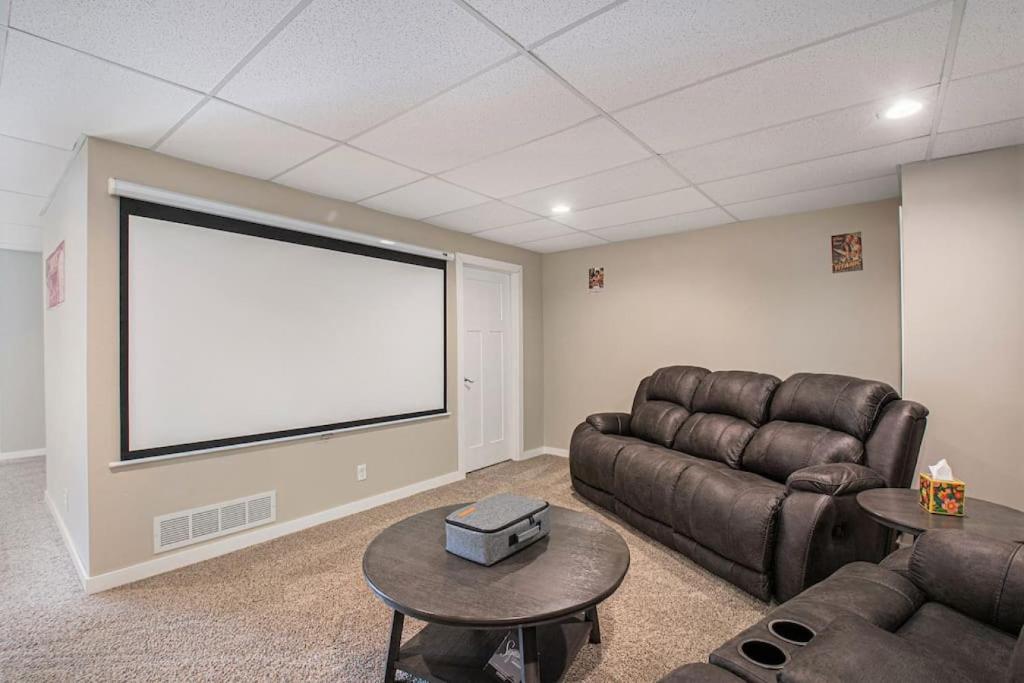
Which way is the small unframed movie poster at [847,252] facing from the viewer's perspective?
toward the camera

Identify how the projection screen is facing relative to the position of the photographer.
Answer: facing the viewer and to the right of the viewer

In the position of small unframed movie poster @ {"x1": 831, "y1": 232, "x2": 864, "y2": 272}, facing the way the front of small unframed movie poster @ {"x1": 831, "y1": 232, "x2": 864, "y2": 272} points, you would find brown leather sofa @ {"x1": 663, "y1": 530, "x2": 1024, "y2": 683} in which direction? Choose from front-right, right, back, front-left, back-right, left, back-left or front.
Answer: front

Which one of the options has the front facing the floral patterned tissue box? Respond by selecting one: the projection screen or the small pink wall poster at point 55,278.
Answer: the projection screen

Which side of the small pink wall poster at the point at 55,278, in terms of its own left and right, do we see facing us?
left

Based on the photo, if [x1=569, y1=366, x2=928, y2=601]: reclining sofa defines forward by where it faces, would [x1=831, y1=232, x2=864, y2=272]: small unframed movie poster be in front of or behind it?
behind

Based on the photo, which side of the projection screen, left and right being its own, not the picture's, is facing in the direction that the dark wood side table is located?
front

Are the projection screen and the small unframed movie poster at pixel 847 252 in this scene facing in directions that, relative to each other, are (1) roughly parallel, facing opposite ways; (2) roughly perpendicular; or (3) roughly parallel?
roughly perpendicular

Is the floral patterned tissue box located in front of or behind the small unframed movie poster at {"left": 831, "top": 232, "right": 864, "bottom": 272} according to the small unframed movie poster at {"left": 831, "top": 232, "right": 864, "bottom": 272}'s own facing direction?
in front

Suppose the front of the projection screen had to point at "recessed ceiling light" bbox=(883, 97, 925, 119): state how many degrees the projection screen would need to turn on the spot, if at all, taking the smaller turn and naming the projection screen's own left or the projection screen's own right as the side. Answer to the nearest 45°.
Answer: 0° — it already faces it

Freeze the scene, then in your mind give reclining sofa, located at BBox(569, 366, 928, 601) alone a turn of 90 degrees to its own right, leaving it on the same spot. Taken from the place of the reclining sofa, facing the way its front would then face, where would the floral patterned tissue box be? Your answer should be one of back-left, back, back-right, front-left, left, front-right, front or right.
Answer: back

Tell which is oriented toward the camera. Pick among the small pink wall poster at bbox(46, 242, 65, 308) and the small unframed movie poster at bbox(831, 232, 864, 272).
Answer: the small unframed movie poster at bbox(831, 232, 864, 272)
